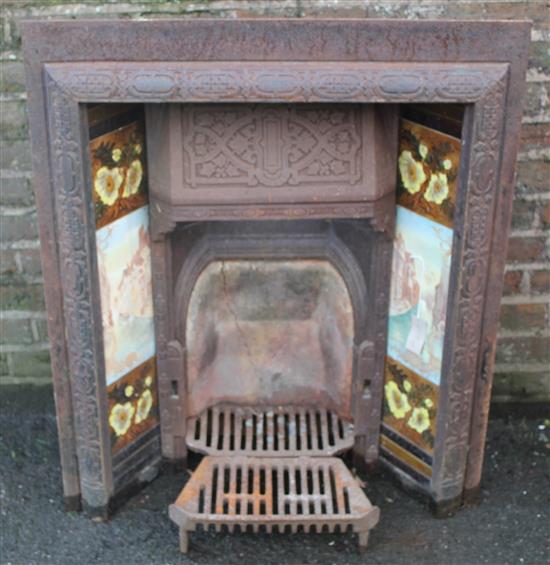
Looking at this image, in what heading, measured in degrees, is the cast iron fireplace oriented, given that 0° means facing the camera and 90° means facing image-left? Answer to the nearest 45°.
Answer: approximately 0°
